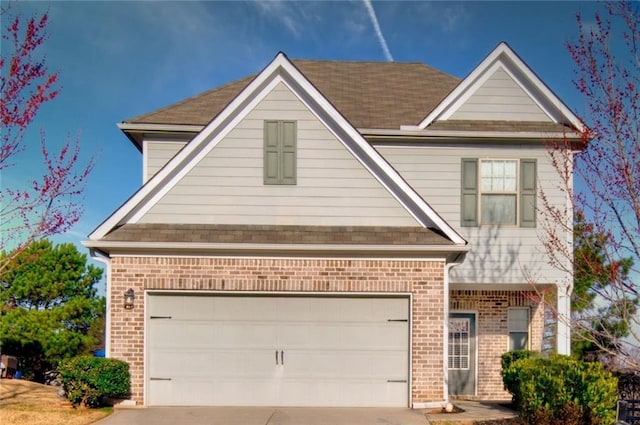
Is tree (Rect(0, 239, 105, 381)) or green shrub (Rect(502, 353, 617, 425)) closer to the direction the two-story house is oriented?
the green shrub

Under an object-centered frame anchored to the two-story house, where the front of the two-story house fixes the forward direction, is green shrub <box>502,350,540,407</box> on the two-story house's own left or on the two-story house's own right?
on the two-story house's own left

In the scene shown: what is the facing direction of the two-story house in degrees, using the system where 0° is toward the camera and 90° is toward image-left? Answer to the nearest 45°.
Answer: approximately 0°

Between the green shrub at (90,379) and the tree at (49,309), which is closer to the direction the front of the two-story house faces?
the green shrub
